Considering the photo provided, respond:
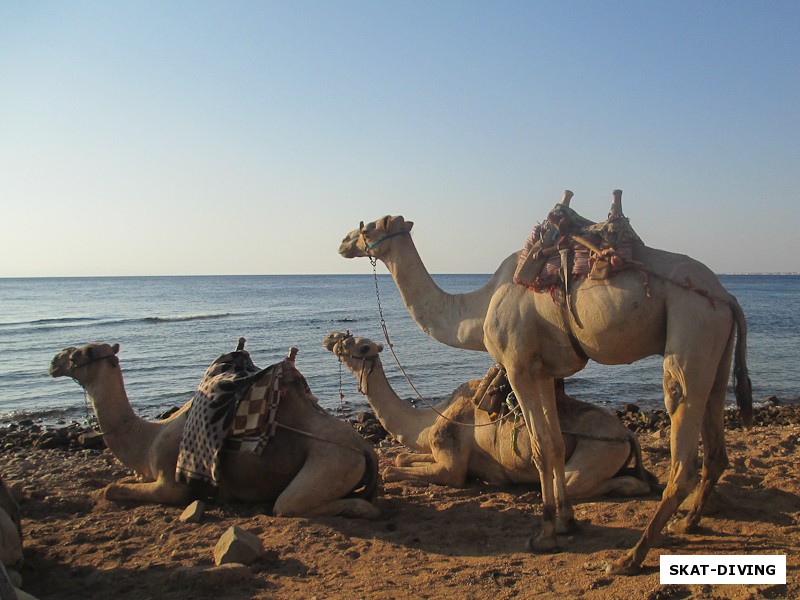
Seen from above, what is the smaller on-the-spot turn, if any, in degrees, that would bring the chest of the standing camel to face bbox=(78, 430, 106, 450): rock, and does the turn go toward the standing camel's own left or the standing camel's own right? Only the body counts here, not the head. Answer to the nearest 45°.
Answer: approximately 45° to the standing camel's own right

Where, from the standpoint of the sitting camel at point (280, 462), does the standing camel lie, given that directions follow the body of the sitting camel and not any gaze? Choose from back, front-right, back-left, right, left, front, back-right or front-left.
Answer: back-left

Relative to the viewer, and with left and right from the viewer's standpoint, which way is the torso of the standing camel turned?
facing to the left of the viewer

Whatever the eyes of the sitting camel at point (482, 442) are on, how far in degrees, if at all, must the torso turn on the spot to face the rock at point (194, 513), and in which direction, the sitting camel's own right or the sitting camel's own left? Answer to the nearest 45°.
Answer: approximately 45° to the sitting camel's own left

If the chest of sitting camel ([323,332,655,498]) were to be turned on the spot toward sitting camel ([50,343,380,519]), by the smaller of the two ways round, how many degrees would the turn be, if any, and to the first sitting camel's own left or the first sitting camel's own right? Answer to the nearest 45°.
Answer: approximately 45° to the first sitting camel's own left

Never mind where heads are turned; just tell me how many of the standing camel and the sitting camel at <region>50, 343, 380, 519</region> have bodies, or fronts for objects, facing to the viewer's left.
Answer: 2

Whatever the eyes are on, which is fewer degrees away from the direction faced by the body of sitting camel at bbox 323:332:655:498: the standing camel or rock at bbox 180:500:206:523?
the rock

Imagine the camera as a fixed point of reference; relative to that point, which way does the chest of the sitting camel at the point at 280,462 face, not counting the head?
to the viewer's left

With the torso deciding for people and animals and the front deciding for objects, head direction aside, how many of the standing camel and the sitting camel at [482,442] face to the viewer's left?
2

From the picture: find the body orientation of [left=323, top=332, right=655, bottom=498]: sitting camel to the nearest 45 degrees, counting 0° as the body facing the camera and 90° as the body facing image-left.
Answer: approximately 90°
